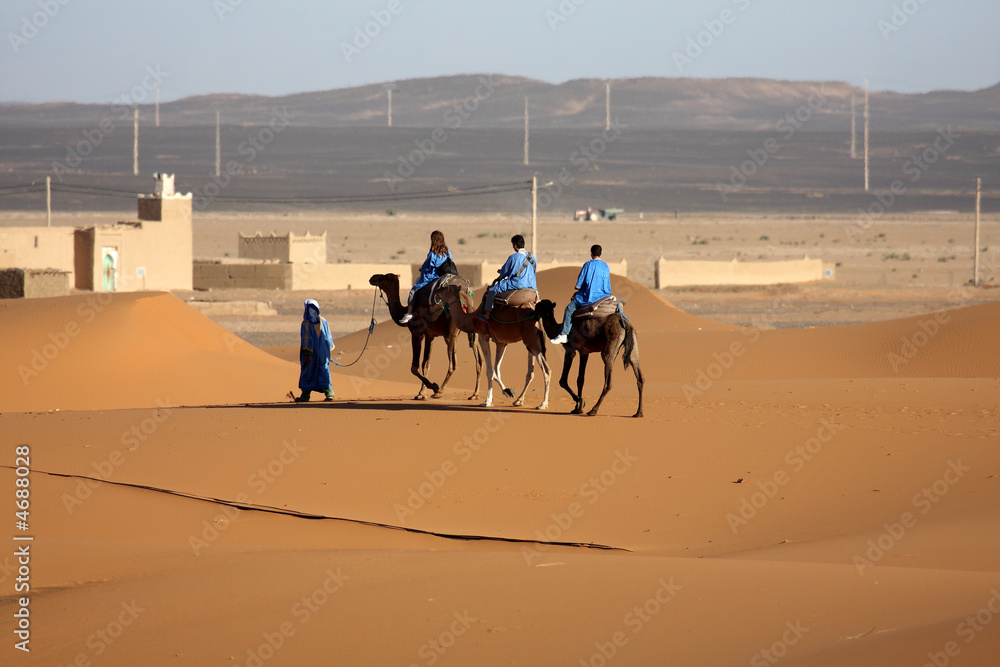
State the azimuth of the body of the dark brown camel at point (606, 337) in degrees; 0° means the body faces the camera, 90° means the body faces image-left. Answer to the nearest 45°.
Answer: approximately 135°

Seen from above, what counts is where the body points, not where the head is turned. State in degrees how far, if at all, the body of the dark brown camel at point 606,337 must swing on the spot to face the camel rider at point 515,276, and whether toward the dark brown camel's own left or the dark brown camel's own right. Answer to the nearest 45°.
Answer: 0° — it already faces them

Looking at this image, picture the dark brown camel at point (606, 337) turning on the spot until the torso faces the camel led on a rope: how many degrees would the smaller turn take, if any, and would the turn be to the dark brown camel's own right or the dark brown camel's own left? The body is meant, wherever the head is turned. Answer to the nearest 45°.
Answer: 0° — it already faces it

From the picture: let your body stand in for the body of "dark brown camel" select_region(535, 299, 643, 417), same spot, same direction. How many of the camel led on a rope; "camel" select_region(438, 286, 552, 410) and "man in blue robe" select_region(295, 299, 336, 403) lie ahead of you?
3

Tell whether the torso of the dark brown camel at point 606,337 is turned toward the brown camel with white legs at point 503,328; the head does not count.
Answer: yes

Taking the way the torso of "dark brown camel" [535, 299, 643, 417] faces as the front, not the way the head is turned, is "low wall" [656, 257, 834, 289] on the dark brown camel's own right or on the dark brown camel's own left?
on the dark brown camel's own right

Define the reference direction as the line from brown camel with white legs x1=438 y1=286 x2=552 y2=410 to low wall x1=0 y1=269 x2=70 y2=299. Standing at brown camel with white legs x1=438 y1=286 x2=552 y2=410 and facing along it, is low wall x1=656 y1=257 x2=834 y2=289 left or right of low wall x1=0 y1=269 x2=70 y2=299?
right
